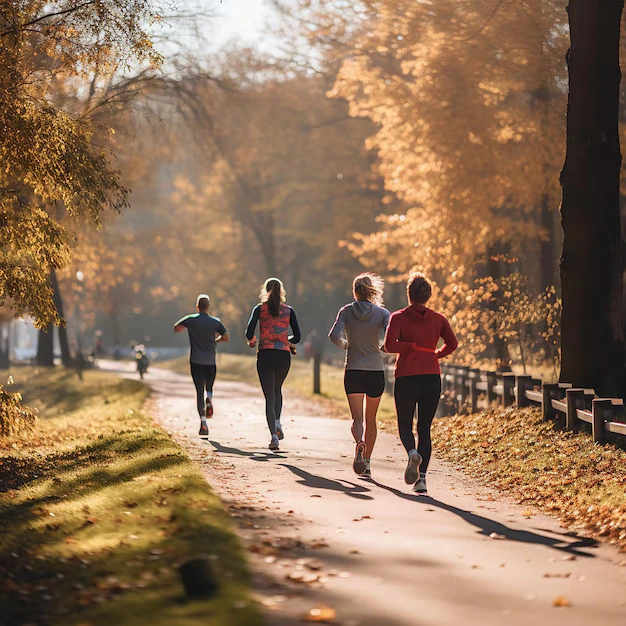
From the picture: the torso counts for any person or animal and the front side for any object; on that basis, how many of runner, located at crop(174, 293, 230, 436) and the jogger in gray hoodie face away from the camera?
2

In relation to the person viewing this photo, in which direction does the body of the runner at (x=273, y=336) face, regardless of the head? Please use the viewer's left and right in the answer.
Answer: facing away from the viewer

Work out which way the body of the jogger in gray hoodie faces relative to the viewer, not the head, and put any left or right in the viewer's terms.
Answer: facing away from the viewer

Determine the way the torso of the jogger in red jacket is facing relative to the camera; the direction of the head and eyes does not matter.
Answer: away from the camera

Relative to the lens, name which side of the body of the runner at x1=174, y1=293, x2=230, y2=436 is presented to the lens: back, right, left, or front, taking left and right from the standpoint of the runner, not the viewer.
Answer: back

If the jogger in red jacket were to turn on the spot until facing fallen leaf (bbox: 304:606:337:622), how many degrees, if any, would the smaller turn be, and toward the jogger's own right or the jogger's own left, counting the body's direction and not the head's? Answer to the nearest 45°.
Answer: approximately 180°

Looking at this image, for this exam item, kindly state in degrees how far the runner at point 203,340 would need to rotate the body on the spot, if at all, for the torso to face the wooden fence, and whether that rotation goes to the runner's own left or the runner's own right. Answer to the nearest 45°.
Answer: approximately 90° to the runner's own right

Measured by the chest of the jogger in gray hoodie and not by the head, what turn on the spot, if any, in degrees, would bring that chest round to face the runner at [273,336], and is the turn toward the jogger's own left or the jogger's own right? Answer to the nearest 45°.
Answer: approximately 45° to the jogger's own left
